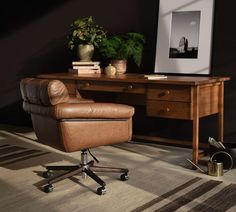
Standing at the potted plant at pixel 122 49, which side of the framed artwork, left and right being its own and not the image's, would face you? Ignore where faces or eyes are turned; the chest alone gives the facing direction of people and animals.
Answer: right

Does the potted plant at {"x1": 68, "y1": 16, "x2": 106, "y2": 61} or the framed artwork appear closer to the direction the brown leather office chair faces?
the framed artwork

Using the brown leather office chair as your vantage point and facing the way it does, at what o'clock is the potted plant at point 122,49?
The potted plant is roughly at 11 o'clock from the brown leather office chair.

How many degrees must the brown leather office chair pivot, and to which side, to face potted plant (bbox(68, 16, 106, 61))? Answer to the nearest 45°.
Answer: approximately 45° to its left

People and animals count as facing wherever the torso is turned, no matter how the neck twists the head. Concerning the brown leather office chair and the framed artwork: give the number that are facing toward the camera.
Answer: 1

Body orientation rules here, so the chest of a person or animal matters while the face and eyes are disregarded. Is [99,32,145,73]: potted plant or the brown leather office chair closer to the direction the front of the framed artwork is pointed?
the brown leather office chair

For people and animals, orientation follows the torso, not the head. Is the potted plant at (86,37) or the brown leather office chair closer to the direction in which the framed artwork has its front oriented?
the brown leather office chair

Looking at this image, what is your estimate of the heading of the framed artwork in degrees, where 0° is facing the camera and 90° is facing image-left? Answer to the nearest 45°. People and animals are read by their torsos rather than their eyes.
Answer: approximately 0°

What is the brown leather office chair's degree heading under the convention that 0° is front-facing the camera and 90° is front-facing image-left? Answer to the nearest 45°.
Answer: approximately 225°
